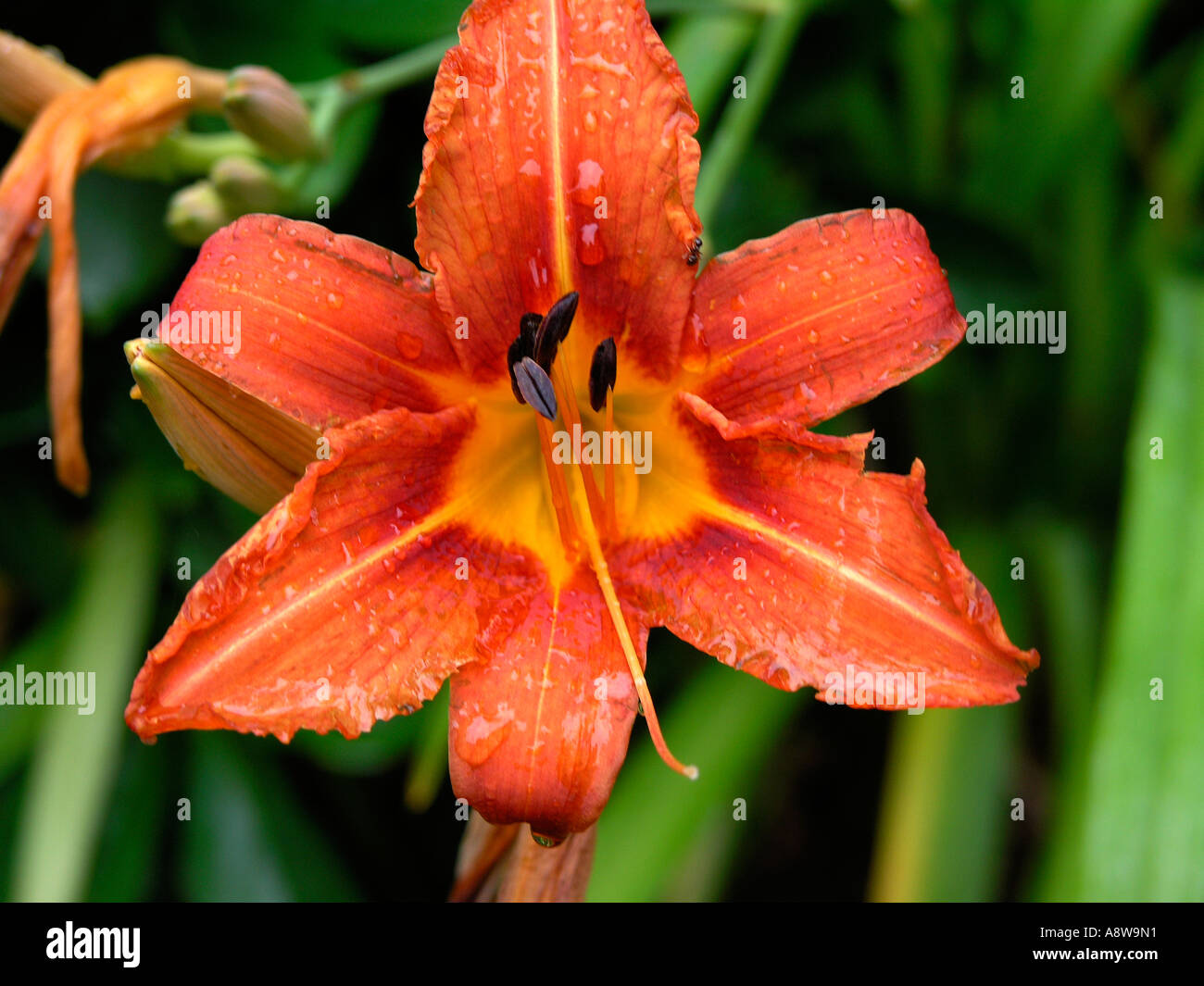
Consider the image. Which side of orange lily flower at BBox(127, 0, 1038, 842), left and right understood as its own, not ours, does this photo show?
front
